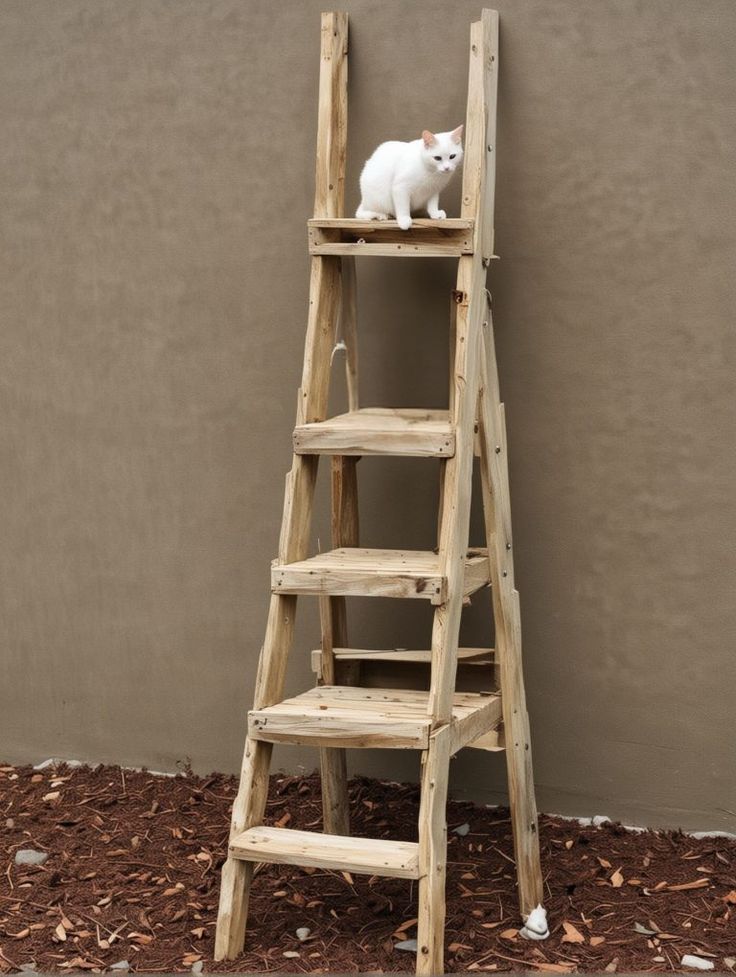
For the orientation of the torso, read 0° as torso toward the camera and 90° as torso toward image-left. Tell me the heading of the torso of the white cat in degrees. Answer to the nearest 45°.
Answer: approximately 315°
